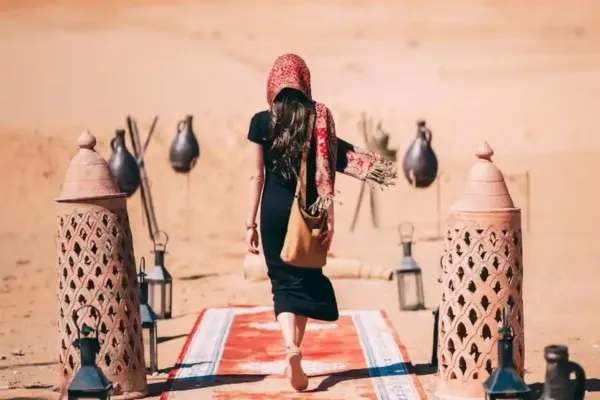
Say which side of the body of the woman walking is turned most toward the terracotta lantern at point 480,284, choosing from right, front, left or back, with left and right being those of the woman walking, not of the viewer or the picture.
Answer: right

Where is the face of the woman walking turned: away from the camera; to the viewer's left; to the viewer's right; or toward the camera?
away from the camera

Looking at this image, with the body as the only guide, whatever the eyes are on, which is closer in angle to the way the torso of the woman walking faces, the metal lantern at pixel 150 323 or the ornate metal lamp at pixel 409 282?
the ornate metal lamp

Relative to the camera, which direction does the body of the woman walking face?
away from the camera

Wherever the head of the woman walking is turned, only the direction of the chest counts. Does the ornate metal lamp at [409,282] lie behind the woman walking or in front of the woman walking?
in front

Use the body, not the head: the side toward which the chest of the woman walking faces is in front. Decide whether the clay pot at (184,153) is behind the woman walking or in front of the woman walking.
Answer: in front

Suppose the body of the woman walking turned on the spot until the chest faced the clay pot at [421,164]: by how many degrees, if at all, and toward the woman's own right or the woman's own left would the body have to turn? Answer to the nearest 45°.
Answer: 0° — they already face it

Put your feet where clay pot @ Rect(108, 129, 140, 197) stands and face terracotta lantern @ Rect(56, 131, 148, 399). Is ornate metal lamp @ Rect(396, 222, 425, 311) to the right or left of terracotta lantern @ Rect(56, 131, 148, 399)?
left
